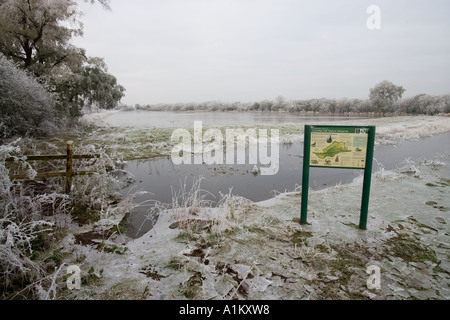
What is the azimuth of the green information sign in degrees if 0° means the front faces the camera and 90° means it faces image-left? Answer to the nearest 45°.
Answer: approximately 0°

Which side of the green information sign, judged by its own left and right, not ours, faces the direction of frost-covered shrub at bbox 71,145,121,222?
right

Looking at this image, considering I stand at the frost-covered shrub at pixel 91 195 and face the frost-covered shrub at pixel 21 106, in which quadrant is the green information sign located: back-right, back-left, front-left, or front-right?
back-right

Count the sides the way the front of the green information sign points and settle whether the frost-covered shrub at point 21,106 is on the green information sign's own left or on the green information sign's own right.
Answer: on the green information sign's own right

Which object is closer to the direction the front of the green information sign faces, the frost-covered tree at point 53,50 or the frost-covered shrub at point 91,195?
the frost-covered shrub

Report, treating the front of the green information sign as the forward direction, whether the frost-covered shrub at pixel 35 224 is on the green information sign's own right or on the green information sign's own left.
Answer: on the green information sign's own right
